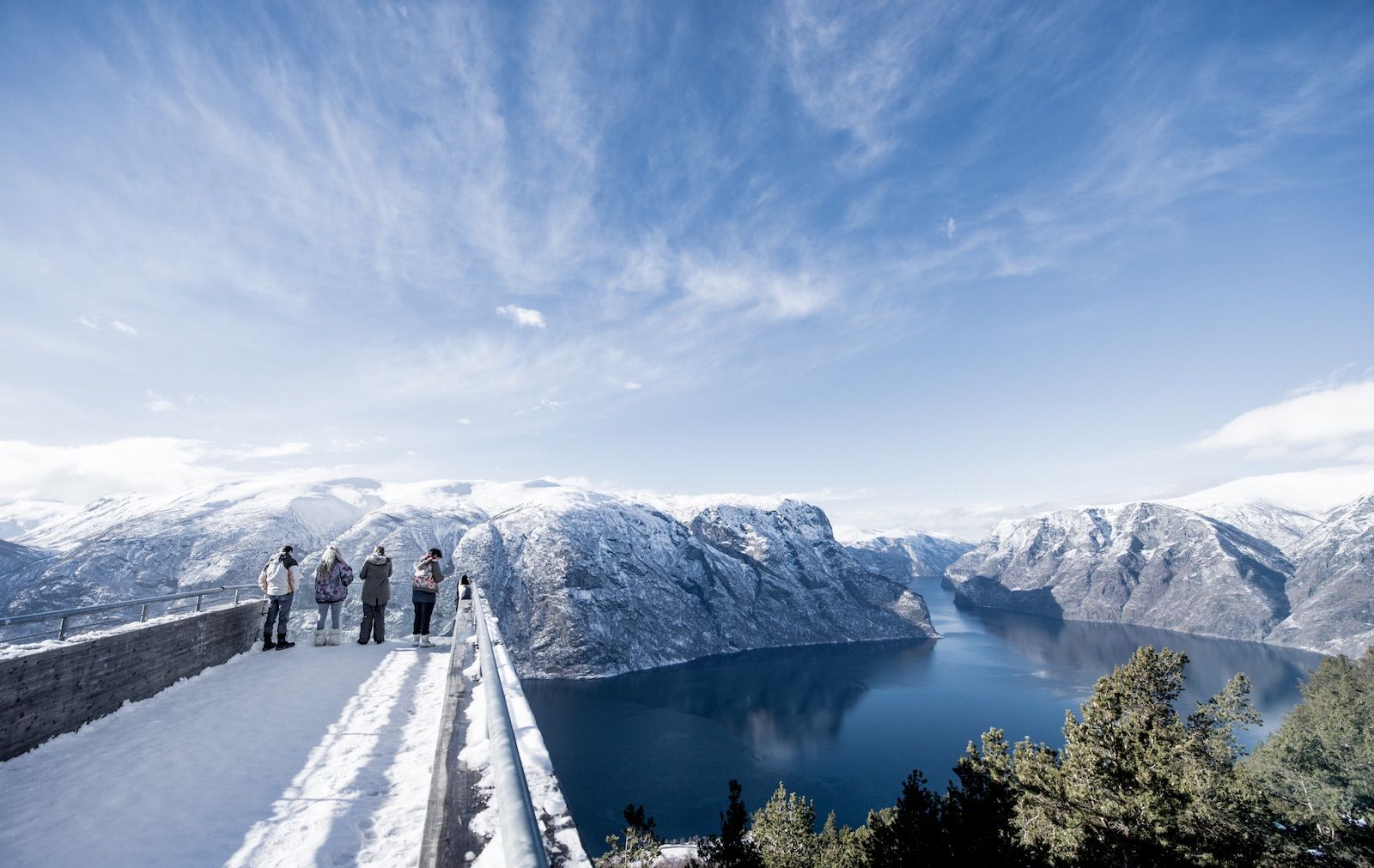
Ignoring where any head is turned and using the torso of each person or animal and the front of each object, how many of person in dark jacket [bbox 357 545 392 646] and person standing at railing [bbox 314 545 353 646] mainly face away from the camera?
2

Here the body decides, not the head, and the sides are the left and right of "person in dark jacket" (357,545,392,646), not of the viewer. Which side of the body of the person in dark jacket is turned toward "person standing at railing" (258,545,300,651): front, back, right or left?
left

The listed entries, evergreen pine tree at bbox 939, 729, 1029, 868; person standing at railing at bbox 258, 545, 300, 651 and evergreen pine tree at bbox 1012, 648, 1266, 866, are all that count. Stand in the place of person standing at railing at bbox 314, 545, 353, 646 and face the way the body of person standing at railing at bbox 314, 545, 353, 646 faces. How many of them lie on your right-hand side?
2

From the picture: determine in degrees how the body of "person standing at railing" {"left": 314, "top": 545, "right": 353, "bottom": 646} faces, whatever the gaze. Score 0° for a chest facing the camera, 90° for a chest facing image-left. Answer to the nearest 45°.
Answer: approximately 180°

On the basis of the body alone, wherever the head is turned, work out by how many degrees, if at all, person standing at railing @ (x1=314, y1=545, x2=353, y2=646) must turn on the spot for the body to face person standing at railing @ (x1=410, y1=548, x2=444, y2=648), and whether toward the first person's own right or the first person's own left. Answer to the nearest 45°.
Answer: approximately 135° to the first person's own right

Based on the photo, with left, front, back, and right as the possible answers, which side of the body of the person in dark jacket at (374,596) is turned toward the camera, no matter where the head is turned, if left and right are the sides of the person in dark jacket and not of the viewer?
back

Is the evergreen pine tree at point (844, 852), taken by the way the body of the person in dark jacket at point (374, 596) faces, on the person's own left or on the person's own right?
on the person's own right

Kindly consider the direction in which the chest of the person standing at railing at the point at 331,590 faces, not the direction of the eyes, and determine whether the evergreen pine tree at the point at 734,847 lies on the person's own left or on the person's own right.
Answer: on the person's own right

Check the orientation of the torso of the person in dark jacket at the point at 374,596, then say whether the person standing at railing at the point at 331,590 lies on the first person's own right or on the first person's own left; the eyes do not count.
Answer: on the first person's own left

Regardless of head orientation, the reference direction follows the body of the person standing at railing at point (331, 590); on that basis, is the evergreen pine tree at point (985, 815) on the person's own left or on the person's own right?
on the person's own right
